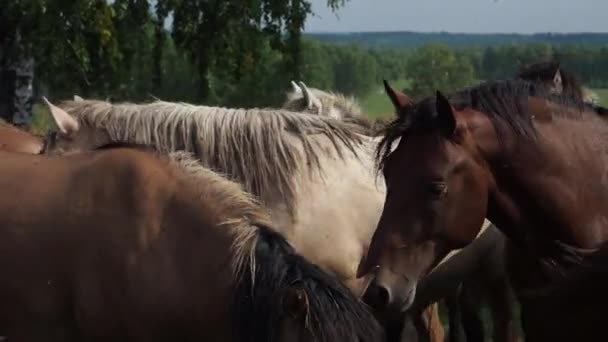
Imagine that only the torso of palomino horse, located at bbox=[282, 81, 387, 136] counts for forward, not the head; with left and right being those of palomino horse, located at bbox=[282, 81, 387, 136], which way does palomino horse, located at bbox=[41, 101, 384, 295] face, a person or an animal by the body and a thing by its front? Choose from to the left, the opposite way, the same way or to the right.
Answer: the same way

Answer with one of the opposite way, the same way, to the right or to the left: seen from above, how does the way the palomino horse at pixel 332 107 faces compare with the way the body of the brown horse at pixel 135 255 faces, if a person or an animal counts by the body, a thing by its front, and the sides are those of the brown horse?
the opposite way

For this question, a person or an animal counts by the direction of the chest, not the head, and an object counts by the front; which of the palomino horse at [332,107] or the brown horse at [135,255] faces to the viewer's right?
the brown horse

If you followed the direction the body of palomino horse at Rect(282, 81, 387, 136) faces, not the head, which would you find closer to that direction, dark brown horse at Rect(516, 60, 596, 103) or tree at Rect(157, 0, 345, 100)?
the tree

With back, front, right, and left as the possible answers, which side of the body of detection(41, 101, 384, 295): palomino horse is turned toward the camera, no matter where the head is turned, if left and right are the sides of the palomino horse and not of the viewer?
left

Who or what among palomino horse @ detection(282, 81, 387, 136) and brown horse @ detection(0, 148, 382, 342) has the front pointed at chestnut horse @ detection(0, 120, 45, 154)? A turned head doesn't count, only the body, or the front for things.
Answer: the palomino horse

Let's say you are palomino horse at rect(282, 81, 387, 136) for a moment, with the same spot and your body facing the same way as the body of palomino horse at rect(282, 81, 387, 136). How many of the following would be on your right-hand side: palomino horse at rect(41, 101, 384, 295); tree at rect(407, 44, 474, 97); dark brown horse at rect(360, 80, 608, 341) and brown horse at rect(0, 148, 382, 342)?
1

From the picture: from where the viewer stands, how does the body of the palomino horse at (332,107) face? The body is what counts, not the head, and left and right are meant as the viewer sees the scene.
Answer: facing to the left of the viewer

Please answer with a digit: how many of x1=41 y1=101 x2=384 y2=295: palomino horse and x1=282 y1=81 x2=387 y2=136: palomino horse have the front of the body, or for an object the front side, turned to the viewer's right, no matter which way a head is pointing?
0

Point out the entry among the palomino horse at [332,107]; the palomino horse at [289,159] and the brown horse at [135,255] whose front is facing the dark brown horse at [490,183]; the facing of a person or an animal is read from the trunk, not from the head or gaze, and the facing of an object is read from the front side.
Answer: the brown horse

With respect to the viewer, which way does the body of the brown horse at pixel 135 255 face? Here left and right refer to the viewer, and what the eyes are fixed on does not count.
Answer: facing to the right of the viewer

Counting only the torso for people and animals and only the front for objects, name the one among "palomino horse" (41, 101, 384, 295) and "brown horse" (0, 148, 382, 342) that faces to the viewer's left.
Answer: the palomino horse

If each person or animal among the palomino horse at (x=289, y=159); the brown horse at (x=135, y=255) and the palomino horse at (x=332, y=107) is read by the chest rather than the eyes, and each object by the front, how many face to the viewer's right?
1

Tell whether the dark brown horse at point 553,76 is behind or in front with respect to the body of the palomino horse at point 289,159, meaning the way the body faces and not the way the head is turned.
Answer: behind
